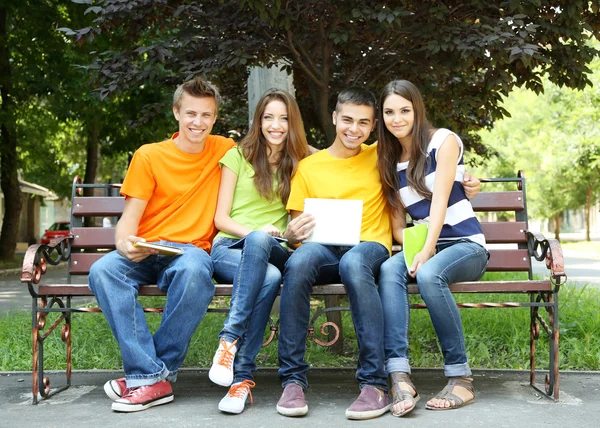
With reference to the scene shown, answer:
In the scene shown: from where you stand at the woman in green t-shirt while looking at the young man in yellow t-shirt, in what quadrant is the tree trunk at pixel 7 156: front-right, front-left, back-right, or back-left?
back-left

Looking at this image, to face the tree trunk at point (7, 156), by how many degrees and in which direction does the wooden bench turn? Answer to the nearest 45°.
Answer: approximately 135° to its right

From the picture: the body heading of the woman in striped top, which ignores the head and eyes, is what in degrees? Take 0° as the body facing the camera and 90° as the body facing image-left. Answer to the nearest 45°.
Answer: approximately 45°

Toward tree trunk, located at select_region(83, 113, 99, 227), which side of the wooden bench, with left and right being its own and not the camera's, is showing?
back

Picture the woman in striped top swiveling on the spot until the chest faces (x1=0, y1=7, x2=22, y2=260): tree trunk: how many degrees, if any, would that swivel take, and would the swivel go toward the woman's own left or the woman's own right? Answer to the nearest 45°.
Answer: approximately 90° to the woman's own right

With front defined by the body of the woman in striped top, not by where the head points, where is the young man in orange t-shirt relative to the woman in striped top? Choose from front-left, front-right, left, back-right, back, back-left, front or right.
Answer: front-right

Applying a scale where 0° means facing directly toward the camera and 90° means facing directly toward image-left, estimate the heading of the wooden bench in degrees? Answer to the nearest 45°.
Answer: approximately 0°

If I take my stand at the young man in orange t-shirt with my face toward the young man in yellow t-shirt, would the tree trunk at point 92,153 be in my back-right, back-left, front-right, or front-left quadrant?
back-left
